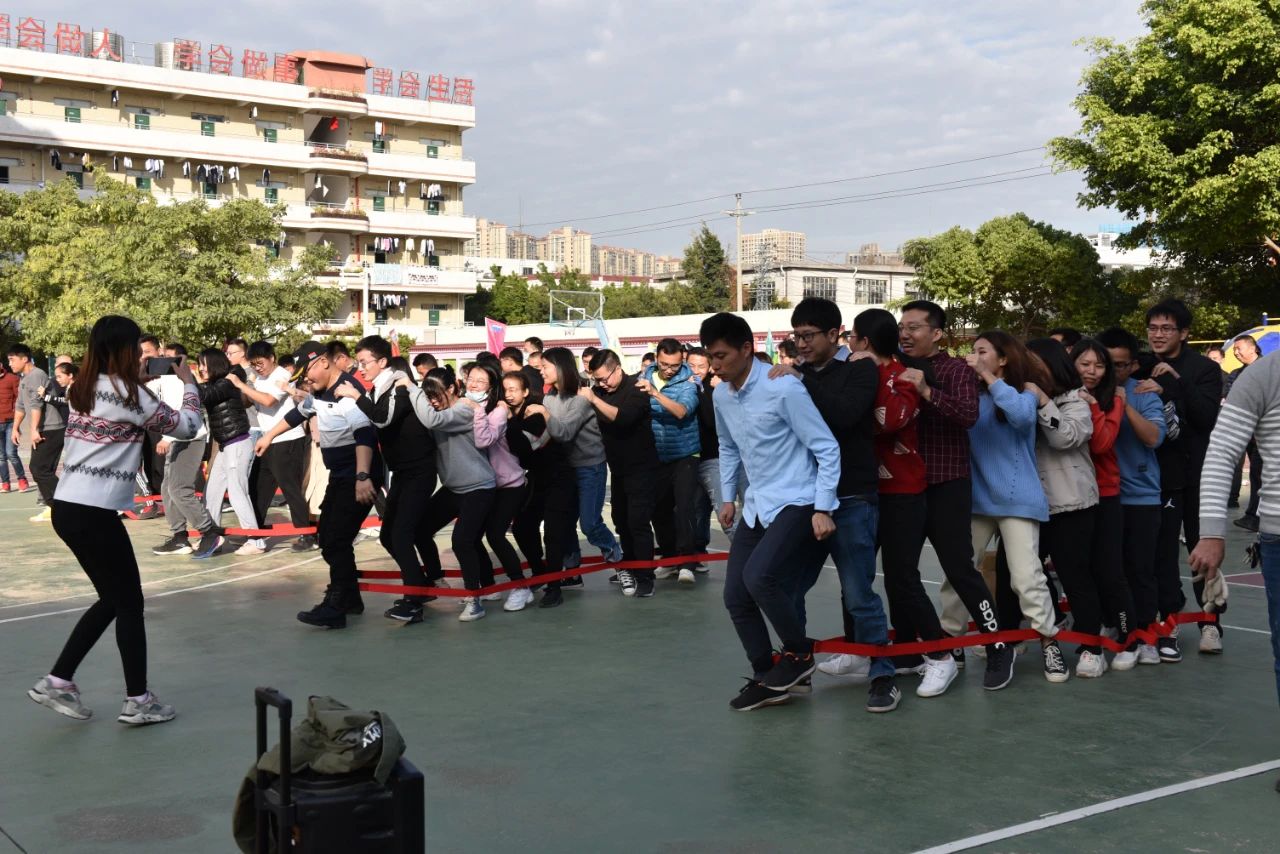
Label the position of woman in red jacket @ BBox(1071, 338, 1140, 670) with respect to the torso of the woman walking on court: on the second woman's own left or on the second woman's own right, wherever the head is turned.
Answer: on the second woman's own right

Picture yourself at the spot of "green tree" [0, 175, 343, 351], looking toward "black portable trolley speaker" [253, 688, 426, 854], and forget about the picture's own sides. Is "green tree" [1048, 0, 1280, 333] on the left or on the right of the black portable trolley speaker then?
left

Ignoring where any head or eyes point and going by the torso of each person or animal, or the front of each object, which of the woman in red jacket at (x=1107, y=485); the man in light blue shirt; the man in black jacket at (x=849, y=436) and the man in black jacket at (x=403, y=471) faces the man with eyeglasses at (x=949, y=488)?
the woman in red jacket

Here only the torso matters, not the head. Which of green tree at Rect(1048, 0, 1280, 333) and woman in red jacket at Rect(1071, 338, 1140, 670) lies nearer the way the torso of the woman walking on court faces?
the green tree

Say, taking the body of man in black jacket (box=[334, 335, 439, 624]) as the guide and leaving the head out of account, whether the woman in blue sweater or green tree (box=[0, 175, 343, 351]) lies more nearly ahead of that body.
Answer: the green tree

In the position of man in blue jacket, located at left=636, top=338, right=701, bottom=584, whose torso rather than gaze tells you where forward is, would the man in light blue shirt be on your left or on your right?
on your left

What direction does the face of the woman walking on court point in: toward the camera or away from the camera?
away from the camera

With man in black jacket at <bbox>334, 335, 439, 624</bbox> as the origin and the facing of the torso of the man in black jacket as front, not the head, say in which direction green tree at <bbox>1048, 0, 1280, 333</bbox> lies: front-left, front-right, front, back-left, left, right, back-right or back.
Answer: back-right

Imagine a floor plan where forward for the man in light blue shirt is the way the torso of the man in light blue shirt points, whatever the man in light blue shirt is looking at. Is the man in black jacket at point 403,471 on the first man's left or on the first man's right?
on the first man's right

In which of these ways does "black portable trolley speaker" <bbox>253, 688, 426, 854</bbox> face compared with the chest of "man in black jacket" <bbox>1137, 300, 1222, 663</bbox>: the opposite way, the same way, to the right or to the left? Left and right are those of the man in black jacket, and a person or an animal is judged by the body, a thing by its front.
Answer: the opposite way

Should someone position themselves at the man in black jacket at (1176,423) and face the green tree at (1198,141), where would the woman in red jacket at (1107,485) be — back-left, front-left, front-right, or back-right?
back-left

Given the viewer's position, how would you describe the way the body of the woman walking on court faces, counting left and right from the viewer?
facing away from the viewer and to the right of the viewer
